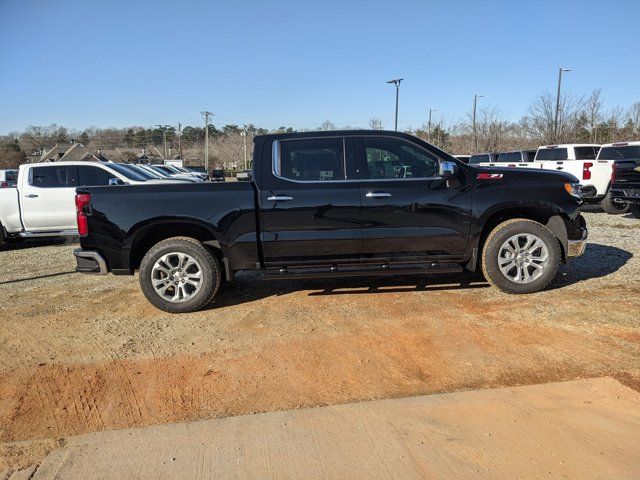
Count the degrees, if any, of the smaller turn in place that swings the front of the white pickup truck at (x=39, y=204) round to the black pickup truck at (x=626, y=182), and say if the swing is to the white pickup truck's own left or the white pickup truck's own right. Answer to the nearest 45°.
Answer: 0° — it already faces it

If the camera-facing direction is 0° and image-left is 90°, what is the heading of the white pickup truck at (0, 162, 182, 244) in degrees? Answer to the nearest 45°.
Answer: approximately 270°

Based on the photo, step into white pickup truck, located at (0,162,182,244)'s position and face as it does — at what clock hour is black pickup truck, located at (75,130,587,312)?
The black pickup truck is roughly at 2 o'clock from the white pickup truck.

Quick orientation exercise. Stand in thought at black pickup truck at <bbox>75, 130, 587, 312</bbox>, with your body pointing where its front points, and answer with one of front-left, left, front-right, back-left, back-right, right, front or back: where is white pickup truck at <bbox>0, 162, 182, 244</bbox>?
back-left

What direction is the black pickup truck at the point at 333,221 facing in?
to the viewer's right

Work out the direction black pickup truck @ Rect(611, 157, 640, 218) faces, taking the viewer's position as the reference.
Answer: facing away from the viewer and to the right of the viewer

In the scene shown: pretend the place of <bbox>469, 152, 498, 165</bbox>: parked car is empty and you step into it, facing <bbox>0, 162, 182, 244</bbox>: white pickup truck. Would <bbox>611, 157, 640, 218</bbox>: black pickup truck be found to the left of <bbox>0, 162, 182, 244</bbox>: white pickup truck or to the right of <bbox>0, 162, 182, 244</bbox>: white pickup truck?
left

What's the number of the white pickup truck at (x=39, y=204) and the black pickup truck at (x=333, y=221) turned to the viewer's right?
2

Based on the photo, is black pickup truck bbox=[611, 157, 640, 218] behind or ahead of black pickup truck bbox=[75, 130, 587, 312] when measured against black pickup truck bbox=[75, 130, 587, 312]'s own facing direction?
ahead

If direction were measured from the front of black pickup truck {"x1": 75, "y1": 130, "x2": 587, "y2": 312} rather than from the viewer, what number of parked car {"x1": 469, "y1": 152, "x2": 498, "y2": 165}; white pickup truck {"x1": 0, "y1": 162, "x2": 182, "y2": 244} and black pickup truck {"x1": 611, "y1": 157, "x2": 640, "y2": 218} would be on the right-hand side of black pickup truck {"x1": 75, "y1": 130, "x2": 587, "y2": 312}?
0

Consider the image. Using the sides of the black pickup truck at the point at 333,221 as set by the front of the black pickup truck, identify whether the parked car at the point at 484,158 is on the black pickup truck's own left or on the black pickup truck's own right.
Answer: on the black pickup truck's own left
